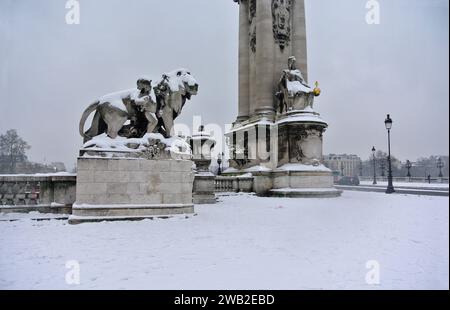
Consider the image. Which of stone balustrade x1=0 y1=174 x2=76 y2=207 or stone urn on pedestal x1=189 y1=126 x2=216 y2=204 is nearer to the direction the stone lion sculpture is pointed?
the stone urn on pedestal

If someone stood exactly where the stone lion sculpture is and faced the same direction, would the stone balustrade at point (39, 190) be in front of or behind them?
behind

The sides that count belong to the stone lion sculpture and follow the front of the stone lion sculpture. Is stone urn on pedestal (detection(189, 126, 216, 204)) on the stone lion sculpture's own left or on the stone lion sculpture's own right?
on the stone lion sculpture's own left

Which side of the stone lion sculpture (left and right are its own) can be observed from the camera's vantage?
right

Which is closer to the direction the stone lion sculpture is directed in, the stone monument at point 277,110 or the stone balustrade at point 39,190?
the stone monument

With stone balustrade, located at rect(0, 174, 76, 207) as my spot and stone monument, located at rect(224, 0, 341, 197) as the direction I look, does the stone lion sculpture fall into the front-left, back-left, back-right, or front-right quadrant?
front-right

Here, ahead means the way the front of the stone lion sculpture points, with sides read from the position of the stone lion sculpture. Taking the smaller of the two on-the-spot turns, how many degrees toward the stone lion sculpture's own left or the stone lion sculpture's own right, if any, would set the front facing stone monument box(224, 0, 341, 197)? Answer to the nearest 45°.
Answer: approximately 45° to the stone lion sculpture's own left

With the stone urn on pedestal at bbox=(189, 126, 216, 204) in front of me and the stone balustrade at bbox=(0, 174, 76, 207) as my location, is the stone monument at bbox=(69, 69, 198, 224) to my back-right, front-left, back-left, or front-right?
front-right
